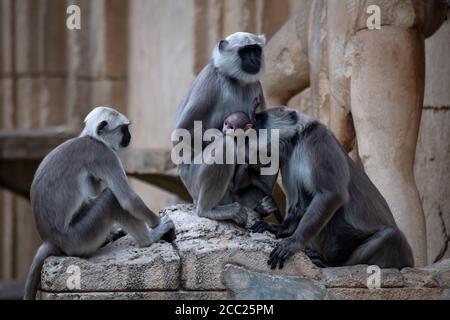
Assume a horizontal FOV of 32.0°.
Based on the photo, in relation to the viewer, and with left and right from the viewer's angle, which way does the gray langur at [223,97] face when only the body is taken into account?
facing the viewer and to the right of the viewer

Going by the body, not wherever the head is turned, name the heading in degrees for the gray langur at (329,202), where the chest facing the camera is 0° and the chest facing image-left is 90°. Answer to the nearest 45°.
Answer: approximately 90°

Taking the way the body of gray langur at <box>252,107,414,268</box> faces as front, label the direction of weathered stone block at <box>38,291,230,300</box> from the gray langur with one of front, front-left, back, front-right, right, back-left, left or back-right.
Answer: front-left

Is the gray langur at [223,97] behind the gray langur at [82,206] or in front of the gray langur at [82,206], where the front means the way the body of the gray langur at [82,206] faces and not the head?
in front

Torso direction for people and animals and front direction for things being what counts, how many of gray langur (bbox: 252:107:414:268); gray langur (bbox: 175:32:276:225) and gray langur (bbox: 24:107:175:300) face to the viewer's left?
1

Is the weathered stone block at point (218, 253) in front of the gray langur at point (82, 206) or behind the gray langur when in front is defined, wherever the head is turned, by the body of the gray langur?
in front

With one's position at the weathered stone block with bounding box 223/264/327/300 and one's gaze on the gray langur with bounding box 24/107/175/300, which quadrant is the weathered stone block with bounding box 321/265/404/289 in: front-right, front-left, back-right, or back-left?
back-right

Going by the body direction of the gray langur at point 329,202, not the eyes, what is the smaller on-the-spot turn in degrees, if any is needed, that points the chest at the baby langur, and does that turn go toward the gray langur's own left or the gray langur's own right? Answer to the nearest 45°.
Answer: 0° — it already faces it

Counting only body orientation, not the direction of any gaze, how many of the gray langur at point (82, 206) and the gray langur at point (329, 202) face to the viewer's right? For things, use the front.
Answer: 1

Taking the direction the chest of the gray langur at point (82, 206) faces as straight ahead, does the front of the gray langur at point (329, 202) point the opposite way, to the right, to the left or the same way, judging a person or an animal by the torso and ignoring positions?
the opposite way

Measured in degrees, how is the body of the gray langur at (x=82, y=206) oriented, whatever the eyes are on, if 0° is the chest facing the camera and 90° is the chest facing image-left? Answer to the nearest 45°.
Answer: approximately 270°

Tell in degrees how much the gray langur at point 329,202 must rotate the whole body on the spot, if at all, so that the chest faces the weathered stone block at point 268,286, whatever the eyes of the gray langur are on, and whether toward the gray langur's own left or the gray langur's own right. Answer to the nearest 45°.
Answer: approximately 45° to the gray langur's own left
